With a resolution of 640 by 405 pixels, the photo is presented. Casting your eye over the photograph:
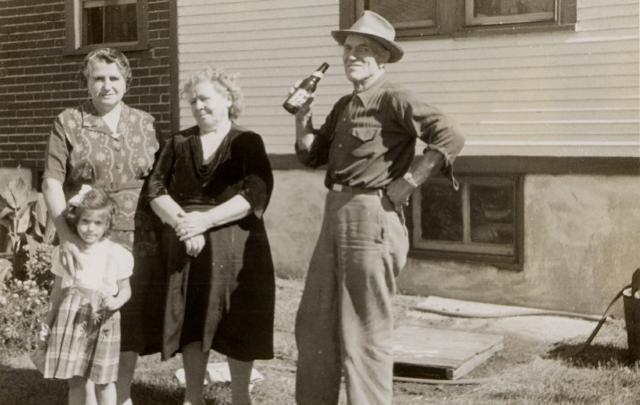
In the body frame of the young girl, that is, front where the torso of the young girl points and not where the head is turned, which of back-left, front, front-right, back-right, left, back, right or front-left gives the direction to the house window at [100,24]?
back

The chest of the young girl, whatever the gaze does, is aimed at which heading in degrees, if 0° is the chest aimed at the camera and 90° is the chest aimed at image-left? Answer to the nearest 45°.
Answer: approximately 0°

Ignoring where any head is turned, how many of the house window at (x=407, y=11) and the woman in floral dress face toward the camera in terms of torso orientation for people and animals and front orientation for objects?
2

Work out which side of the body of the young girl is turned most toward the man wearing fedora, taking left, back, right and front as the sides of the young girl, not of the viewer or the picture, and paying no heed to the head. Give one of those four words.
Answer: left

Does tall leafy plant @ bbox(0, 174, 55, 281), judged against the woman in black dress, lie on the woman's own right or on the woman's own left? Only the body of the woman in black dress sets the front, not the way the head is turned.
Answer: on the woman's own right
